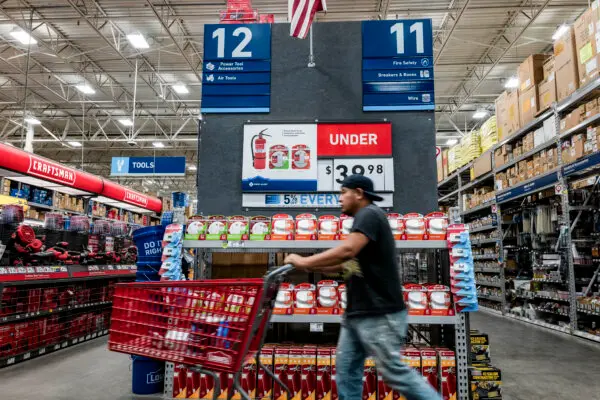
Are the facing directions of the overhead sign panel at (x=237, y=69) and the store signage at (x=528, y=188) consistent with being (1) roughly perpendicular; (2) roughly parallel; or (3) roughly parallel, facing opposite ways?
roughly perpendicular

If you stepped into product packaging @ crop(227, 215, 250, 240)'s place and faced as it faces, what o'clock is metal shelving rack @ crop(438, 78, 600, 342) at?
The metal shelving rack is roughly at 8 o'clock from the product packaging.
